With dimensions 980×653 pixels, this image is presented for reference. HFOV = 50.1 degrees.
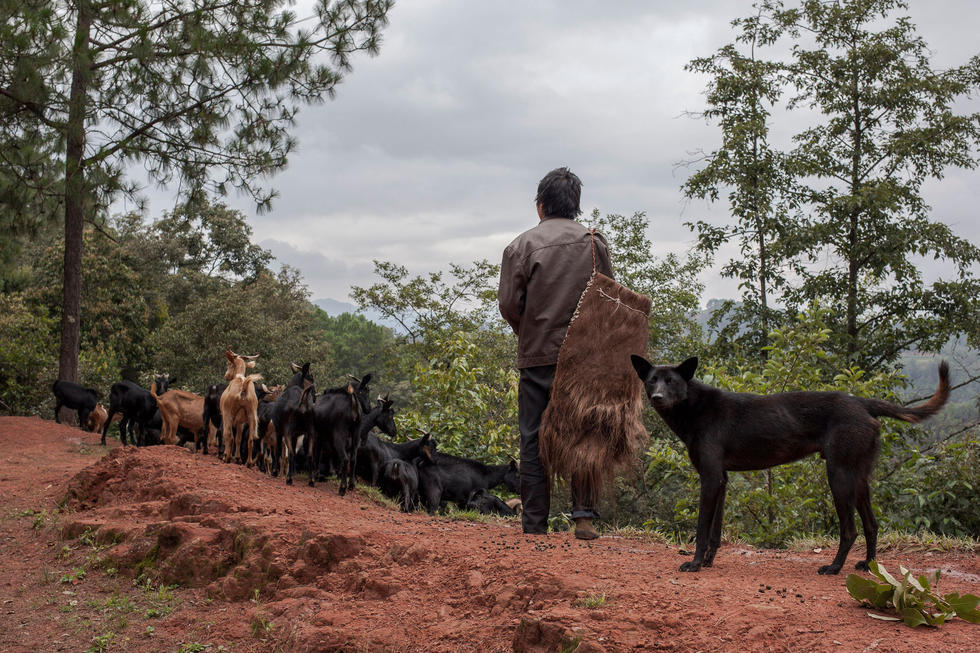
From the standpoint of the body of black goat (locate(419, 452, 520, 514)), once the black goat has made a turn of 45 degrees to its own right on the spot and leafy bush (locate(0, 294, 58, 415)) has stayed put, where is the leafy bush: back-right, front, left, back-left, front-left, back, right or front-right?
back

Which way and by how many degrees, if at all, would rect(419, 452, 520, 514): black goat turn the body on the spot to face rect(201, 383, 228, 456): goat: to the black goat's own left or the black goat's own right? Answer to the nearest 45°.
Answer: approximately 135° to the black goat's own left

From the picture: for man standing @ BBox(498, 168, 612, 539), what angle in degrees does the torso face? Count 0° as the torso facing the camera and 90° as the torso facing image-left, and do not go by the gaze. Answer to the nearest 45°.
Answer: approximately 180°

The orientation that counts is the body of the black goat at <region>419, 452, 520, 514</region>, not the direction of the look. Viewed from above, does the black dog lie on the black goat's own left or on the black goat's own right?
on the black goat's own right

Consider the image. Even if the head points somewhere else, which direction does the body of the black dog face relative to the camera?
to the viewer's left

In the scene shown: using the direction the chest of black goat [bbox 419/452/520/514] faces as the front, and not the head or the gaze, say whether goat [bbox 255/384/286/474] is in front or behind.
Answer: behind

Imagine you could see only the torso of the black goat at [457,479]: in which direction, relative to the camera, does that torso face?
to the viewer's right

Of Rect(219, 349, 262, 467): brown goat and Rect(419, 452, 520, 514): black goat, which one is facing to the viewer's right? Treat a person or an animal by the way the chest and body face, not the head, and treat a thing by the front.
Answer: the black goat

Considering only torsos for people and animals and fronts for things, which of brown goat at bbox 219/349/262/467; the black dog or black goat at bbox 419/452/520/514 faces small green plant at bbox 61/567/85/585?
the black dog
